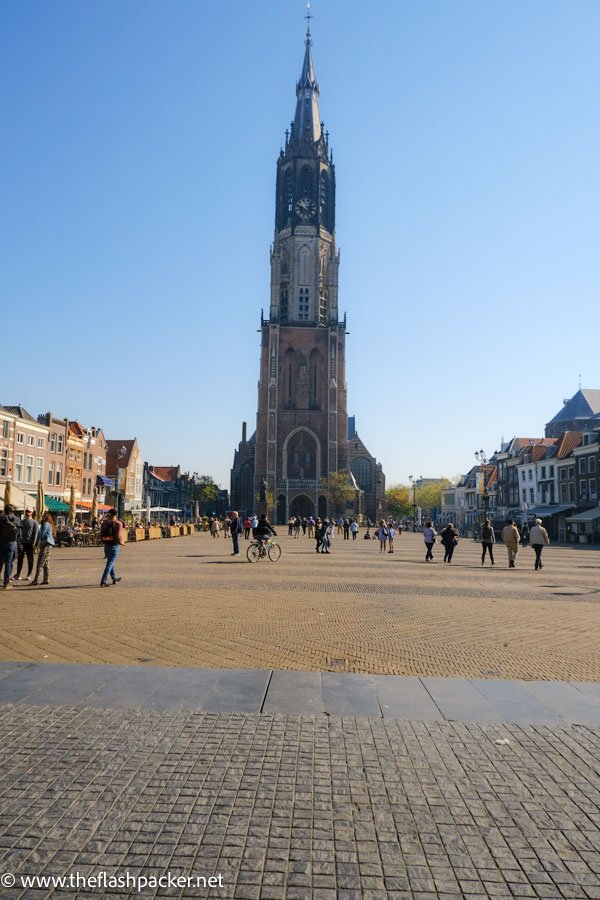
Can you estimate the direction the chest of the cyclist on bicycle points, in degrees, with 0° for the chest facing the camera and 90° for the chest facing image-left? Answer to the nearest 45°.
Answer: approximately 270°

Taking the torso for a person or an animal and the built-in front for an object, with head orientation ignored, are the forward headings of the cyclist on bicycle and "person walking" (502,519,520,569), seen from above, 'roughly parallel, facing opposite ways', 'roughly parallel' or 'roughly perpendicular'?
roughly perpendicular
